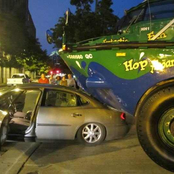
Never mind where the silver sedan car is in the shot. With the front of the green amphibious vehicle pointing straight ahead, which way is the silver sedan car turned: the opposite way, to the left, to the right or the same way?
the same way

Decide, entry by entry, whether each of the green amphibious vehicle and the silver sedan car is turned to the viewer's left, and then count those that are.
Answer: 2

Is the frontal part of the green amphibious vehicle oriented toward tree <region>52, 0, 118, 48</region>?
no

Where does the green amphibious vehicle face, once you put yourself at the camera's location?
facing to the left of the viewer

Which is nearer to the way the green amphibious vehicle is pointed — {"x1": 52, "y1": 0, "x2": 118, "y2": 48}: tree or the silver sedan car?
the silver sedan car

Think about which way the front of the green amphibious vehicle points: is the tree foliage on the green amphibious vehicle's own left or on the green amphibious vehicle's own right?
on the green amphibious vehicle's own right

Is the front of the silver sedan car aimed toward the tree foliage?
no

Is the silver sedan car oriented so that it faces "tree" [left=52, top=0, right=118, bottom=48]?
no

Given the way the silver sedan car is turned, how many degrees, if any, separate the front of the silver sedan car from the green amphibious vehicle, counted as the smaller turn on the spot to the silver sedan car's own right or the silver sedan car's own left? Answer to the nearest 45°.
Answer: approximately 135° to the silver sedan car's own left

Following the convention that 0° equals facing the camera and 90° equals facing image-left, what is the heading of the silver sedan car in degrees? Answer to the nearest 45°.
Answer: approximately 90°

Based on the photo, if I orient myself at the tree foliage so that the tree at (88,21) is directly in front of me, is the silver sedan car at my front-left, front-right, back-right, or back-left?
front-right

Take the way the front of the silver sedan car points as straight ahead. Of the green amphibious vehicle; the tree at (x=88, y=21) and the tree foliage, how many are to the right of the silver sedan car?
2
